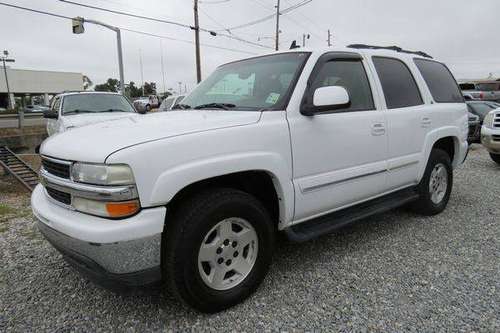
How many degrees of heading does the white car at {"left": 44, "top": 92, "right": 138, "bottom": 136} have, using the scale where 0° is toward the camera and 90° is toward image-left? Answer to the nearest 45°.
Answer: approximately 315°

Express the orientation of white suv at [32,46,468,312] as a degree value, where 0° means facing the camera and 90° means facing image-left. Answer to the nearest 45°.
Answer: approximately 45°

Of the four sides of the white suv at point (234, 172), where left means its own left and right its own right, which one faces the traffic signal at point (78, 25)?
right

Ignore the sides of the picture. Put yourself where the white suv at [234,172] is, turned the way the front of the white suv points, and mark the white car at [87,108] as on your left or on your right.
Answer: on your right

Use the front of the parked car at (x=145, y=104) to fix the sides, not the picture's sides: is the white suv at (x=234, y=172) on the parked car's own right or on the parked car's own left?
on the parked car's own left

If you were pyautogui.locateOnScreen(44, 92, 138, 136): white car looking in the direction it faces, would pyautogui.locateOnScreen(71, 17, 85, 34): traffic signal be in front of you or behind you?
behind

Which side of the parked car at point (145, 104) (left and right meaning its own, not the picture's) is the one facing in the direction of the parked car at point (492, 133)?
left

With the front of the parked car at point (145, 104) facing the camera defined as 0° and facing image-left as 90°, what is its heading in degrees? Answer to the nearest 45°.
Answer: approximately 45°

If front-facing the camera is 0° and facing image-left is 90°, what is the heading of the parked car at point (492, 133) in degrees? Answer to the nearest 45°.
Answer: approximately 45°
